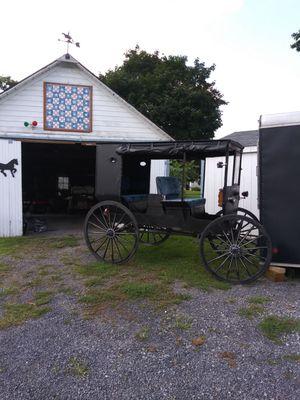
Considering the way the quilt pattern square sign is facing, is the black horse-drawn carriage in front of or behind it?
in front

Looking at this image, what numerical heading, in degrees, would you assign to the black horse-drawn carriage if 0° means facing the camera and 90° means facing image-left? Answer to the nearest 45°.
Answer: approximately 315°

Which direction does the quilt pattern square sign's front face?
toward the camera

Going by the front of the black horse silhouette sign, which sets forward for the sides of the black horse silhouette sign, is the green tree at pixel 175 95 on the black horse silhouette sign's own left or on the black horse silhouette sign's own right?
on the black horse silhouette sign's own left

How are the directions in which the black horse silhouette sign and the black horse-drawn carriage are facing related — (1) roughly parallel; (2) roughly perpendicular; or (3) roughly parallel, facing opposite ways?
roughly perpendicular

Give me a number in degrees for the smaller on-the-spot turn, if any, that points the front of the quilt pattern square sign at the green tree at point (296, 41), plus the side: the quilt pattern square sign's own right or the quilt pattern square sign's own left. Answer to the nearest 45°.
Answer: approximately 90° to the quilt pattern square sign's own left

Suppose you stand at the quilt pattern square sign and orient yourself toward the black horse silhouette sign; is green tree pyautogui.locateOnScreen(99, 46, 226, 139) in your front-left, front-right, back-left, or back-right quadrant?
back-right
